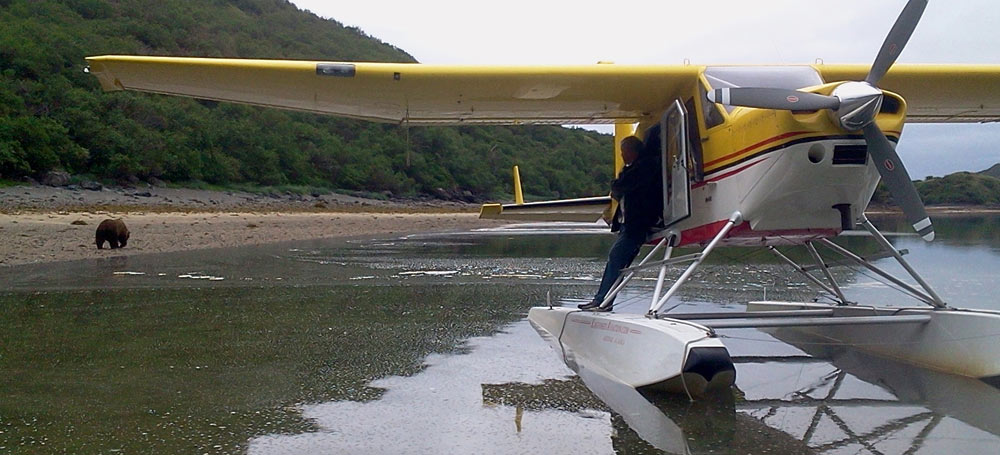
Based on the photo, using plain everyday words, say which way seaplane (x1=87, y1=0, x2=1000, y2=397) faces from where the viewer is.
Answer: facing the viewer and to the right of the viewer

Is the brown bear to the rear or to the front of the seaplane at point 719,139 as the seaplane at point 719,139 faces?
to the rear
